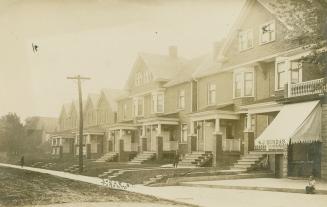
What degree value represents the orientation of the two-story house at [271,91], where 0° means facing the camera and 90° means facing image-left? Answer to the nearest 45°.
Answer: approximately 45°

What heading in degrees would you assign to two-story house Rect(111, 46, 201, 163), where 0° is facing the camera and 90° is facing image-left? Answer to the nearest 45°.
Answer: approximately 45°

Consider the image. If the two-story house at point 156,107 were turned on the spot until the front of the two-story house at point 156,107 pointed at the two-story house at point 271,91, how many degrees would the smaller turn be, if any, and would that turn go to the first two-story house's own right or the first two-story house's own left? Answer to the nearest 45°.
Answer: approximately 45° to the first two-story house's own left

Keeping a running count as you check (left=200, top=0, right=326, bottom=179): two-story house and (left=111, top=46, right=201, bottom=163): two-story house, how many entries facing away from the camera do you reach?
0

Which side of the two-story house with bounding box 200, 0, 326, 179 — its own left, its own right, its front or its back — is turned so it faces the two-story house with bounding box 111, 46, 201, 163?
right
